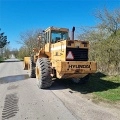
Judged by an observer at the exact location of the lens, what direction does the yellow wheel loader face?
facing away from the viewer and to the left of the viewer
